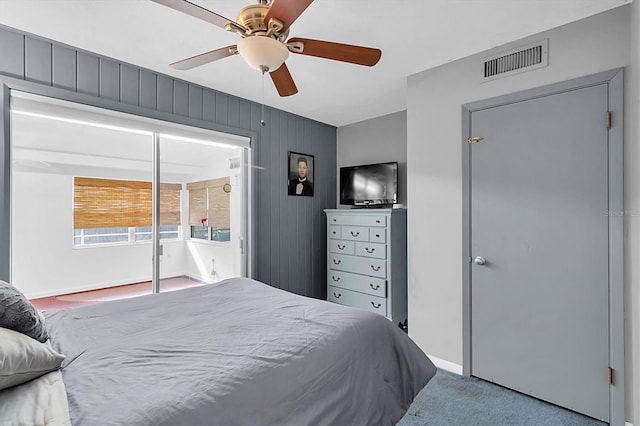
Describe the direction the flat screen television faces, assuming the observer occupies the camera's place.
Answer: facing the viewer and to the left of the viewer

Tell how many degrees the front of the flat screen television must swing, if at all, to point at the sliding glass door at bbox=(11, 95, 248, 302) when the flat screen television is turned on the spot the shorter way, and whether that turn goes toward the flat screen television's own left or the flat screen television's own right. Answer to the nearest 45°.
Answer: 0° — it already faces it

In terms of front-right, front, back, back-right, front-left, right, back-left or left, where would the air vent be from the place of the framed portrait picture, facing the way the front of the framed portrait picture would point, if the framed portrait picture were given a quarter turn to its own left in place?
right

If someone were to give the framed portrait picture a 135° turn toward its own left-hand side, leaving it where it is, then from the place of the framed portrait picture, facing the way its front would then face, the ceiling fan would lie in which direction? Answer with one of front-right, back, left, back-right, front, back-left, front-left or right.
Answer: back

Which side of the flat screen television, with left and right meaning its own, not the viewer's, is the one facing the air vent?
left

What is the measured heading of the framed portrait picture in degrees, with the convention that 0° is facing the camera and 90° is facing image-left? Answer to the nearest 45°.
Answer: approximately 315°

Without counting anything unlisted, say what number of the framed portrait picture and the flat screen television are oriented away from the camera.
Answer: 0

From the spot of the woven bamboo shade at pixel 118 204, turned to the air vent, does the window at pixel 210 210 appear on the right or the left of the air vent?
left
